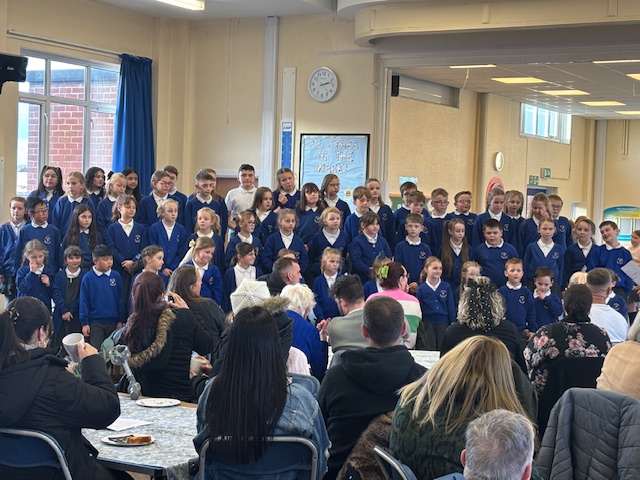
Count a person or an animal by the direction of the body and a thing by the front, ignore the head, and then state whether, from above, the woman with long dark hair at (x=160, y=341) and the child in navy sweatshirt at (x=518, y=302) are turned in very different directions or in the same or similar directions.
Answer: very different directions

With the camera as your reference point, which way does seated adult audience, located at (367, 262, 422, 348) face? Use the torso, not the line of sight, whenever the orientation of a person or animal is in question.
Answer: facing away from the viewer and to the right of the viewer

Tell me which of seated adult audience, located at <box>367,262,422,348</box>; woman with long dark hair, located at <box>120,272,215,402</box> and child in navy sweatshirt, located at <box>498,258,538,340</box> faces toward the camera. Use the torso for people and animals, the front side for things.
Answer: the child in navy sweatshirt

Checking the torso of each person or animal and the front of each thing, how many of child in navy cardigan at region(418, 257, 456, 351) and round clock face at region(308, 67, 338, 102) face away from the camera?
0

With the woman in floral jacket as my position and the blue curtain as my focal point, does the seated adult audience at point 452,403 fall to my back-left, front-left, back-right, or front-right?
back-left

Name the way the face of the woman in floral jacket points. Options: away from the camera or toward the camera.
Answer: away from the camera

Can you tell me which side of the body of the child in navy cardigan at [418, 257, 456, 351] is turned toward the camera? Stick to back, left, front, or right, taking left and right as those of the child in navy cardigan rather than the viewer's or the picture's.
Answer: front

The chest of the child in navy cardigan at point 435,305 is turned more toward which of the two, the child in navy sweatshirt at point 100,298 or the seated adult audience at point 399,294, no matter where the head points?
the seated adult audience

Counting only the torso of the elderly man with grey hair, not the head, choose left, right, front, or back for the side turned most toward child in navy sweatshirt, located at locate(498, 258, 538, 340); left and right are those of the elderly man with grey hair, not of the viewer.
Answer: front

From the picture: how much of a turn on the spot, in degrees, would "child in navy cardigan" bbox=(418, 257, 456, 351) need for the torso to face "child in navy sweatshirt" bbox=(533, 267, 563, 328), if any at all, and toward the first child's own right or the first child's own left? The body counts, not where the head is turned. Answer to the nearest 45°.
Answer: approximately 90° to the first child's own left

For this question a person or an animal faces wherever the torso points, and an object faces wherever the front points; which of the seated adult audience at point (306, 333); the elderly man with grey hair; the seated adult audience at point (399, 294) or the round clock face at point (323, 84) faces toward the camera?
the round clock face

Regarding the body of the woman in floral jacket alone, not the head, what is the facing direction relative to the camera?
away from the camera

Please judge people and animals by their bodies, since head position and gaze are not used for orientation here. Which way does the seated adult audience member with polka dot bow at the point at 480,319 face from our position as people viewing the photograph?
facing away from the viewer

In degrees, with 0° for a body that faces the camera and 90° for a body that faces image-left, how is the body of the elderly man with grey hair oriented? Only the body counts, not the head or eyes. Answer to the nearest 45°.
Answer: approximately 180°

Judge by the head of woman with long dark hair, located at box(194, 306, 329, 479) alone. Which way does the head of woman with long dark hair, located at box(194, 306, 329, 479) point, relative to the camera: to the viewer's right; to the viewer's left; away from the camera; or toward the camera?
away from the camera

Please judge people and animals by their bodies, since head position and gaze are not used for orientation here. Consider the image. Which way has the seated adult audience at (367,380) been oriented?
away from the camera

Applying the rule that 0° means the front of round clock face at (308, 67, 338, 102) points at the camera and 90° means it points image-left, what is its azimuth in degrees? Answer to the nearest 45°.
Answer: approximately 0°

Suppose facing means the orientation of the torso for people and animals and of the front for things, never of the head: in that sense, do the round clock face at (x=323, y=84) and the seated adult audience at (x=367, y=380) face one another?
yes

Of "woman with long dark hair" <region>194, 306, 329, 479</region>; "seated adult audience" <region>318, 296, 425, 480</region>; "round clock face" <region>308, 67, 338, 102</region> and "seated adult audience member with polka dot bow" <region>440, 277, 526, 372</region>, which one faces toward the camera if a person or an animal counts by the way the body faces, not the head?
the round clock face

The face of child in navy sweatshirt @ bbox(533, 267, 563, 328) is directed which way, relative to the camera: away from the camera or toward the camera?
toward the camera

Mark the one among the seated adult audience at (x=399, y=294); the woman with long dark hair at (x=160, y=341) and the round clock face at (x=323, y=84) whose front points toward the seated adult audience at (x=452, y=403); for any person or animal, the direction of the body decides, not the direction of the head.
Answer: the round clock face
